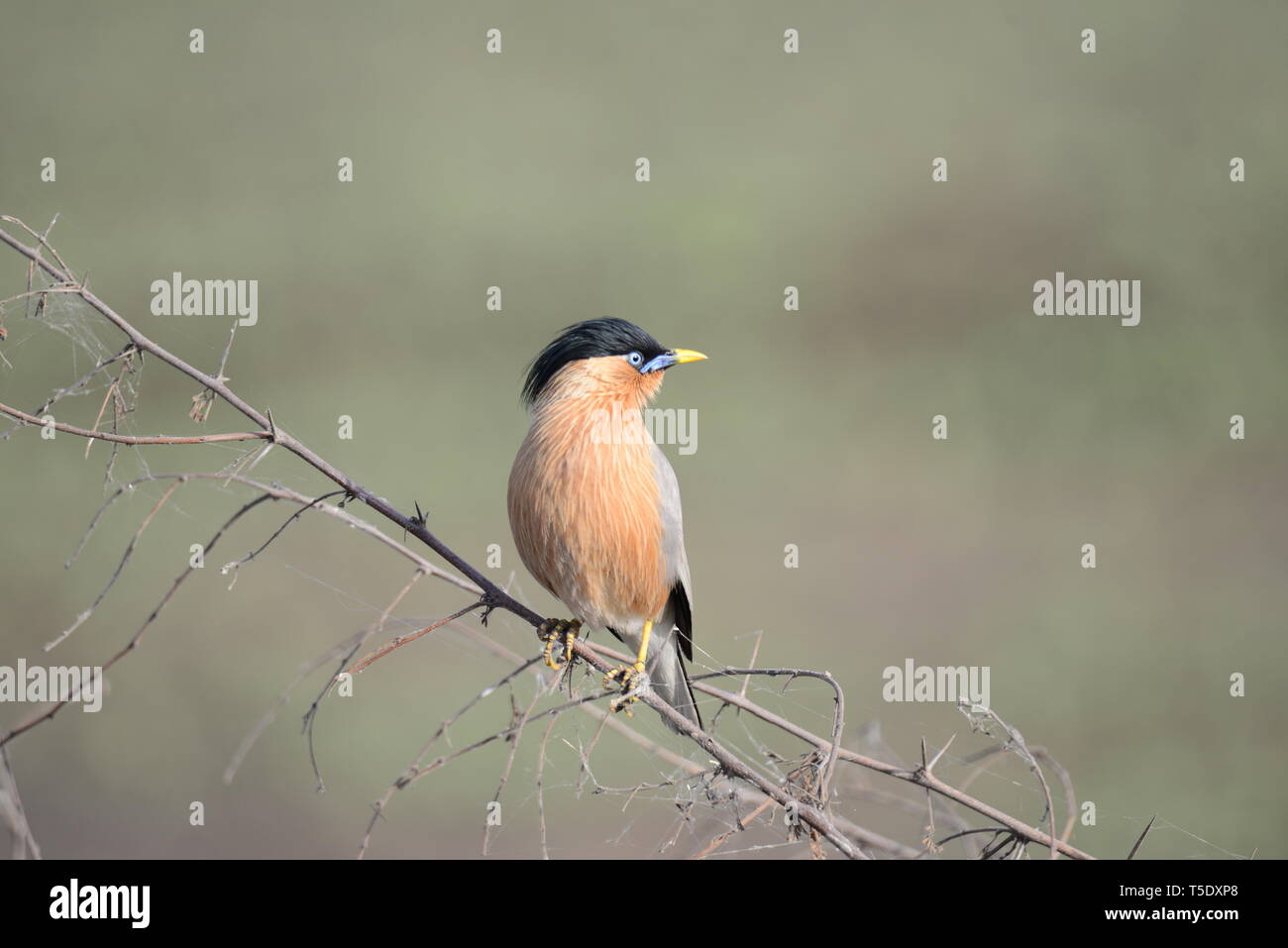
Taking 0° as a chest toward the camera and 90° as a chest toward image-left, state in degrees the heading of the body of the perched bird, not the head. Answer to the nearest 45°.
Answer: approximately 45°

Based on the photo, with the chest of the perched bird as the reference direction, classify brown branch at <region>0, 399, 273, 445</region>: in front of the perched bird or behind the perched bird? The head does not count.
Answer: in front
